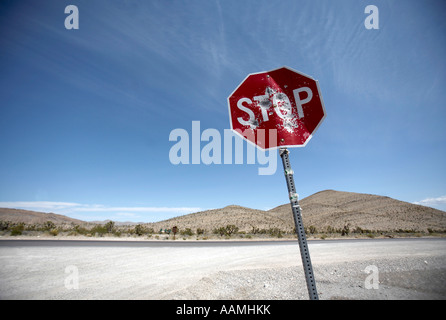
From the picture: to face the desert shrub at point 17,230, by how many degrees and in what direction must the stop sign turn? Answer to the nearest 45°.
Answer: approximately 135° to its right

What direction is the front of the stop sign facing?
toward the camera
